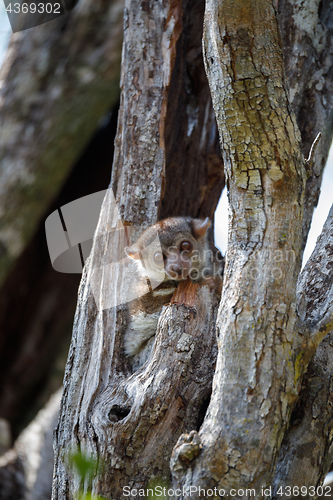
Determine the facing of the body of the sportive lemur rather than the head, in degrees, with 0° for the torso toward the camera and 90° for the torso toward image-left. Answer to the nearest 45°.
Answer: approximately 0°
